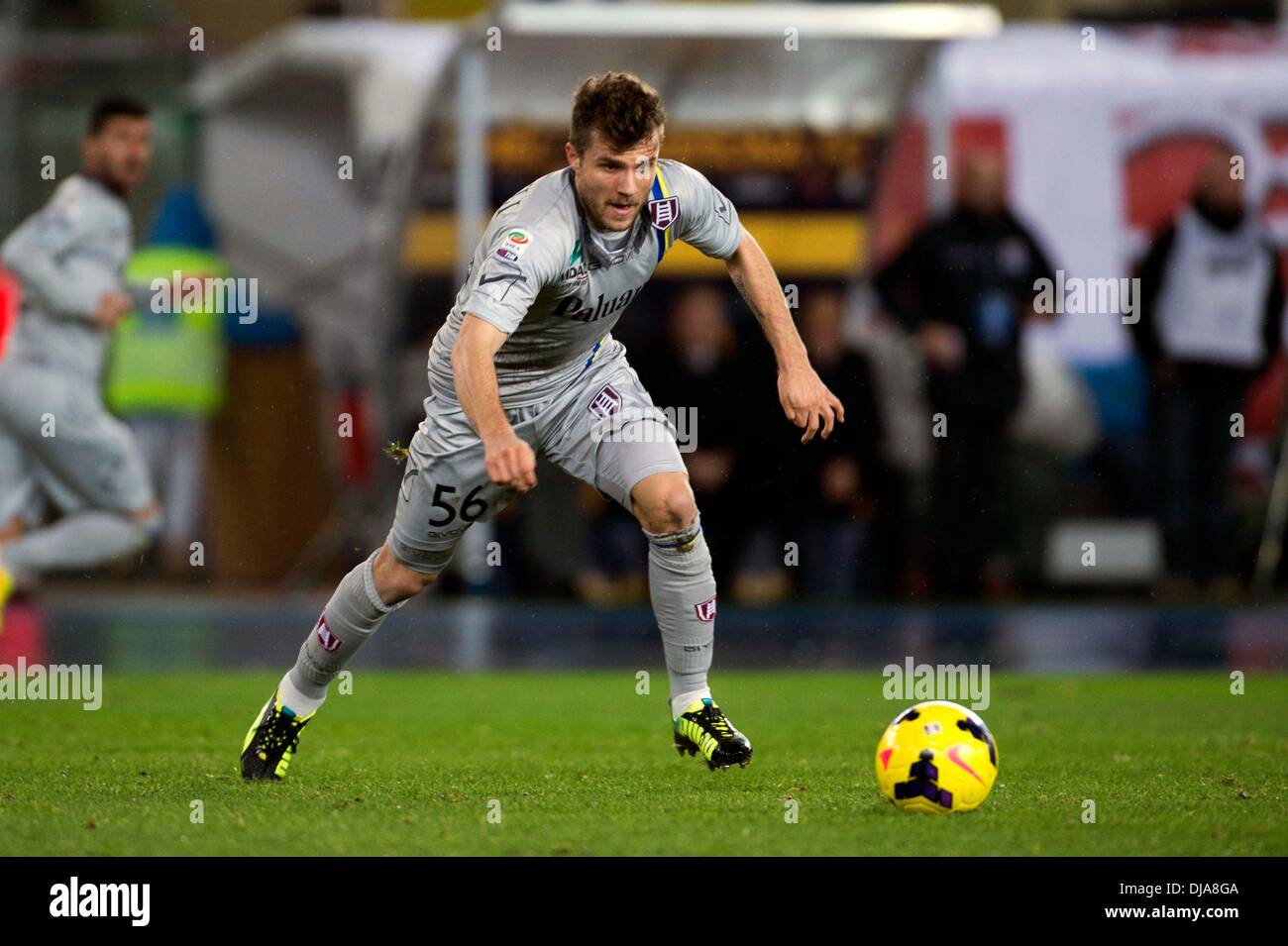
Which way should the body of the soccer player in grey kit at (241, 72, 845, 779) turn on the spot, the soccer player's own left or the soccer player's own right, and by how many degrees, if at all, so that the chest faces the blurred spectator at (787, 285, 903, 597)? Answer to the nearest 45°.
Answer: approximately 135° to the soccer player's own left

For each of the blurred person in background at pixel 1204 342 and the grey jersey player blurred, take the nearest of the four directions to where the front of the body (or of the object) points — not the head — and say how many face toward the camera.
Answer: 1

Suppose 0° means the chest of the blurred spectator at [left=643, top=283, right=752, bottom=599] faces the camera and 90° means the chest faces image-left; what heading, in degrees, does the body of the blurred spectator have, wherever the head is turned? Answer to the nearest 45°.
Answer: approximately 0°

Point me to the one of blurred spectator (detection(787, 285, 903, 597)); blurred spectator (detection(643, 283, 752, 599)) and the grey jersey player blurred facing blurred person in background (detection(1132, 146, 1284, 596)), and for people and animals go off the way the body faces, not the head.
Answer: the grey jersey player blurred

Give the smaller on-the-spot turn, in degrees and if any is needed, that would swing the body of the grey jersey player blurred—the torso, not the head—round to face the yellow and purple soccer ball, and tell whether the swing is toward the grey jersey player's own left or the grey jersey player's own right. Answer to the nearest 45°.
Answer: approximately 90° to the grey jersey player's own right

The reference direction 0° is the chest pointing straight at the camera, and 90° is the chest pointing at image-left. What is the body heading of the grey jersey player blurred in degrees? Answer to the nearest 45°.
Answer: approximately 270°

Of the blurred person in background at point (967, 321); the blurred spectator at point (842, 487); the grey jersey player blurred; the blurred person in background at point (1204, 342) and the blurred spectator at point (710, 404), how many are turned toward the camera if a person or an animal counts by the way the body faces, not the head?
4

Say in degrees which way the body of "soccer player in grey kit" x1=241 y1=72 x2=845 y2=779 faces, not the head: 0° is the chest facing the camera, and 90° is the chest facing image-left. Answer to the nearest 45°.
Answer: approximately 315°

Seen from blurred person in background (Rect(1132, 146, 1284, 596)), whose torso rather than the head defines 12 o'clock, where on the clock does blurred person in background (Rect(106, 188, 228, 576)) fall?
blurred person in background (Rect(106, 188, 228, 576)) is roughly at 3 o'clock from blurred person in background (Rect(1132, 146, 1284, 596)).
